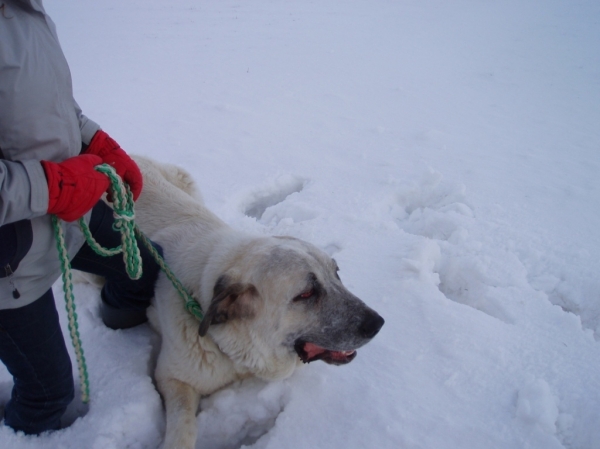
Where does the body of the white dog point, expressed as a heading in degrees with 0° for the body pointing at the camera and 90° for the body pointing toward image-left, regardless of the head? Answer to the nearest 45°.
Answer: approximately 315°

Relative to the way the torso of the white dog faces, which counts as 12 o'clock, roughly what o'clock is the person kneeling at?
The person kneeling is roughly at 4 o'clock from the white dog.
